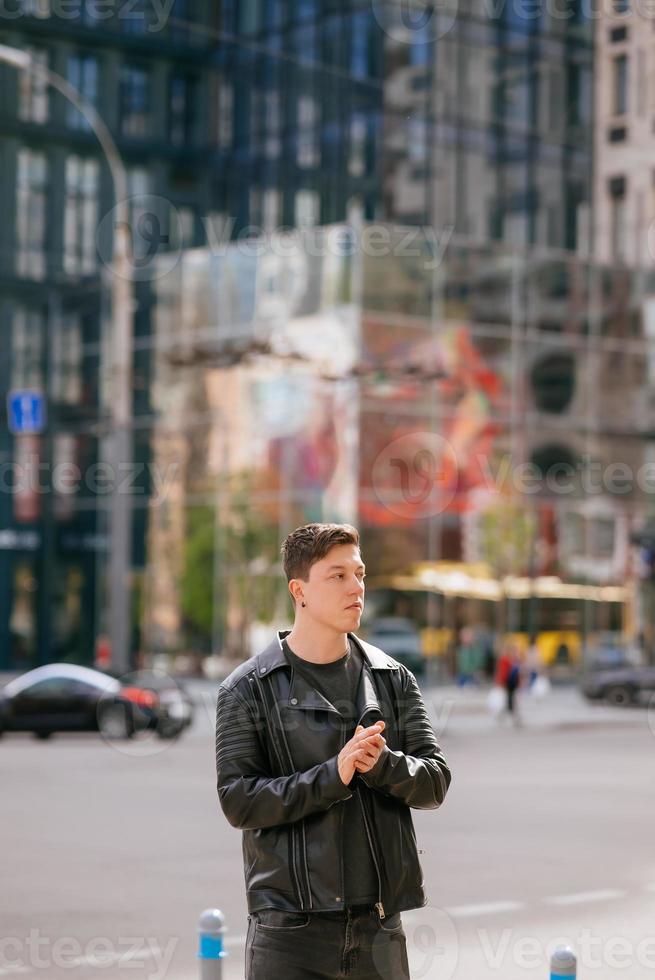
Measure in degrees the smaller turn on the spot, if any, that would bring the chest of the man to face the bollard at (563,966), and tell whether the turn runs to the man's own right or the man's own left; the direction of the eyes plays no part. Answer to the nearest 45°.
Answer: approximately 45° to the man's own left

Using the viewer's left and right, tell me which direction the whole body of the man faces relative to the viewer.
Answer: facing the viewer and to the right of the viewer

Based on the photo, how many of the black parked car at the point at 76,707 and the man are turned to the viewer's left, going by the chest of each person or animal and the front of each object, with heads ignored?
1

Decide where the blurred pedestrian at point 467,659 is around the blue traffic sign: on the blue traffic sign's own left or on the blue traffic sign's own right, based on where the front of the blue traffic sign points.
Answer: on the blue traffic sign's own left

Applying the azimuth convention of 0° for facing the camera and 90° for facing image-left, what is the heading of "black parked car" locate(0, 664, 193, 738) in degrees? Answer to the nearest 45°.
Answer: approximately 90°

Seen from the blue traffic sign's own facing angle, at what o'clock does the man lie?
The man is roughly at 12 o'clock from the blue traffic sign.

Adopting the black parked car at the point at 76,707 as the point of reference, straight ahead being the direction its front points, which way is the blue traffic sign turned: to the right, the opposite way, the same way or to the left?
to the left

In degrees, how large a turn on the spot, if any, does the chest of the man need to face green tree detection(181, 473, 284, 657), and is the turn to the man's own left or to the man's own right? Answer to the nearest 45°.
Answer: approximately 135° to the man's own left

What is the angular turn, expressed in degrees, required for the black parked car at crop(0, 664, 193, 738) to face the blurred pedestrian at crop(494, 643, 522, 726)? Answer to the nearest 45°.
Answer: approximately 135° to its right

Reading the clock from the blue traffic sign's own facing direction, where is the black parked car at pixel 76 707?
The black parked car is roughly at 12 o'clock from the blue traffic sign.

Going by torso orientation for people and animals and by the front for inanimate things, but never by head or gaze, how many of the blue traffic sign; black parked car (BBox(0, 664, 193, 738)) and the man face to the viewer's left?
1

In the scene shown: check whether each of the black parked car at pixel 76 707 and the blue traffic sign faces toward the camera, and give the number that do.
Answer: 1

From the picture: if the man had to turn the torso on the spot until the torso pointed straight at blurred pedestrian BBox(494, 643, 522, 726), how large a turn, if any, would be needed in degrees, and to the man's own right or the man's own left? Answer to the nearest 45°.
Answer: approximately 135° to the man's own left

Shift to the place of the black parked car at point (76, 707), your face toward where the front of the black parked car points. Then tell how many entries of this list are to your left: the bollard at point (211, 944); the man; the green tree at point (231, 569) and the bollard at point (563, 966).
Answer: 3
